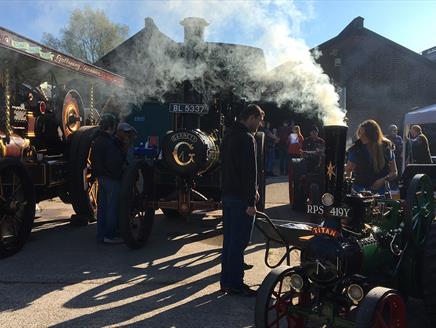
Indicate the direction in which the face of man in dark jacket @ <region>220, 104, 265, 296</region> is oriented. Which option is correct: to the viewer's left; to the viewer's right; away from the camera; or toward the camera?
to the viewer's right

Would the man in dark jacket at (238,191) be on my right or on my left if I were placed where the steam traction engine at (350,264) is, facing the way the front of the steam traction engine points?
on my right

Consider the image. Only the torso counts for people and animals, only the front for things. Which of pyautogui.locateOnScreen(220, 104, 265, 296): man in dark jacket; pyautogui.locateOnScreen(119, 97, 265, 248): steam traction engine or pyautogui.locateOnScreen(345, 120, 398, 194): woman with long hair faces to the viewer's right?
the man in dark jacket

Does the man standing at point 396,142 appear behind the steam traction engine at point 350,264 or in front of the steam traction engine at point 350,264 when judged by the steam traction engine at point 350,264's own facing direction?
behind

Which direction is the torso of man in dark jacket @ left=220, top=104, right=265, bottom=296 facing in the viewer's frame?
to the viewer's right

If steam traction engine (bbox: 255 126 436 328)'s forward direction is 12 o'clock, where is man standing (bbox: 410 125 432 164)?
The man standing is roughly at 5 o'clock from the steam traction engine.

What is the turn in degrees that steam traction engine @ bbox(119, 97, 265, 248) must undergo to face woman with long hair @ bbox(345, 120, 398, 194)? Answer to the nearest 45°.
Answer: approximately 90° to its left

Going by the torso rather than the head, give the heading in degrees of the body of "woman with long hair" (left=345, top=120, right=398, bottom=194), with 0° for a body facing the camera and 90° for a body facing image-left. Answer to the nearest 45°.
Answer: approximately 45°

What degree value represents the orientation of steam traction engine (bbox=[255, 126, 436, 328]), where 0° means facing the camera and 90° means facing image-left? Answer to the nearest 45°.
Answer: approximately 45°

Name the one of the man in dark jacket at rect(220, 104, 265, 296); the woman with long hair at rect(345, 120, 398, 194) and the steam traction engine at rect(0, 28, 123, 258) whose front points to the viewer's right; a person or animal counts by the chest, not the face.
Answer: the man in dark jacket

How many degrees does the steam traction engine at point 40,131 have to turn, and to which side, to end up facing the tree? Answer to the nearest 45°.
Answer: approximately 135° to its right

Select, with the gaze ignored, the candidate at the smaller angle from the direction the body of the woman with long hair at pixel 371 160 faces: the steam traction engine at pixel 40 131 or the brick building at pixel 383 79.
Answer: the steam traction engine
